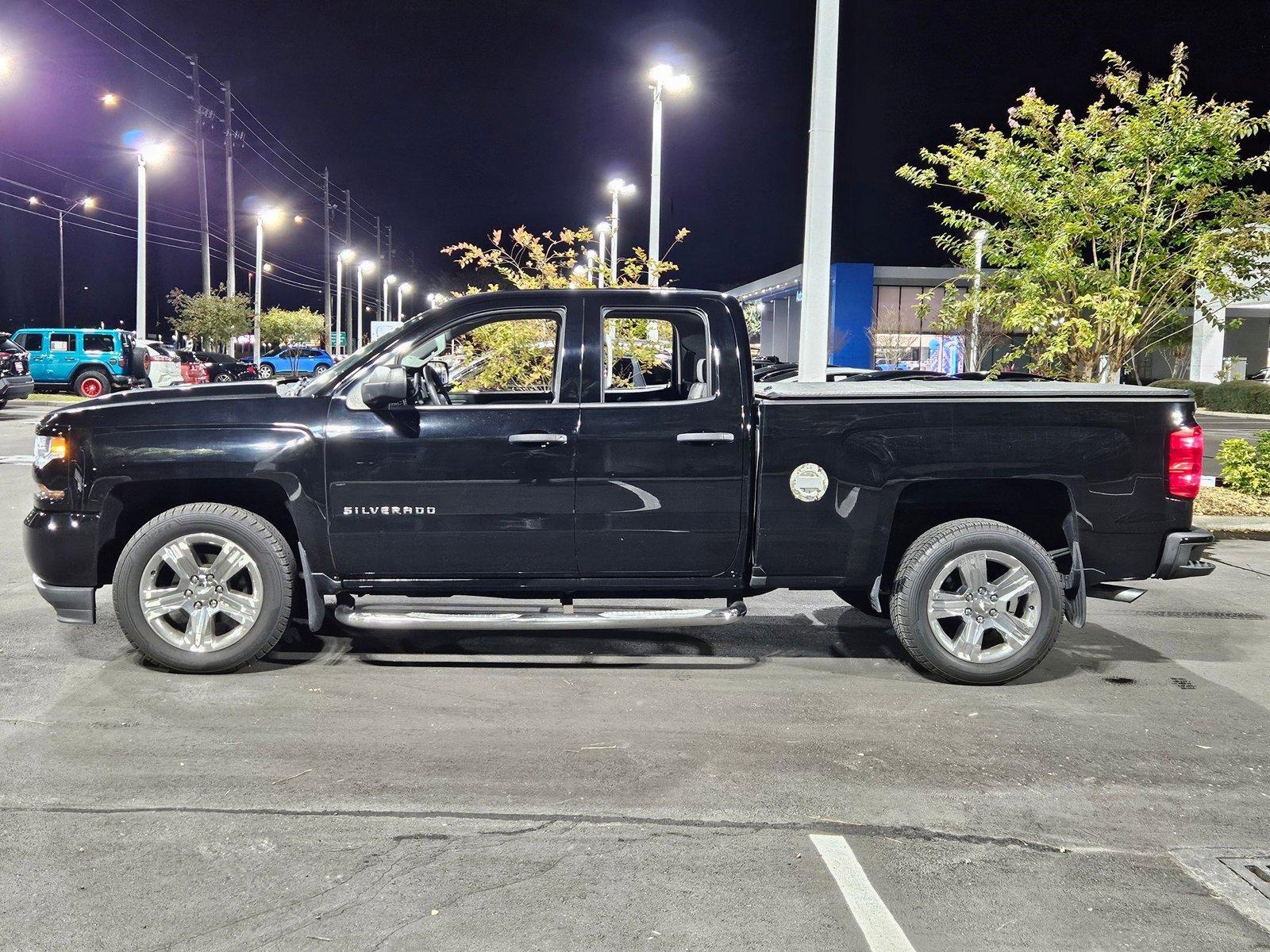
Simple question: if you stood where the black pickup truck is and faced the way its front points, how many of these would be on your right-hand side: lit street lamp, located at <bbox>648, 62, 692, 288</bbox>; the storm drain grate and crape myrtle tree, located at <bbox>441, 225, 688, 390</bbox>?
2

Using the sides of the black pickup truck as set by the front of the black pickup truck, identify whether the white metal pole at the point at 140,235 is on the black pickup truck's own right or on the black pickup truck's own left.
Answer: on the black pickup truck's own right

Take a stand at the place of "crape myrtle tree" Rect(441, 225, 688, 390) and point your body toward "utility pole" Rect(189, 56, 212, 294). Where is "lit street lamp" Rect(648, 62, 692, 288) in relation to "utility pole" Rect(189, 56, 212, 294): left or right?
right

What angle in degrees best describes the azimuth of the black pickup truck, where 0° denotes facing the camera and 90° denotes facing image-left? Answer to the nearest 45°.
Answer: approximately 90°
